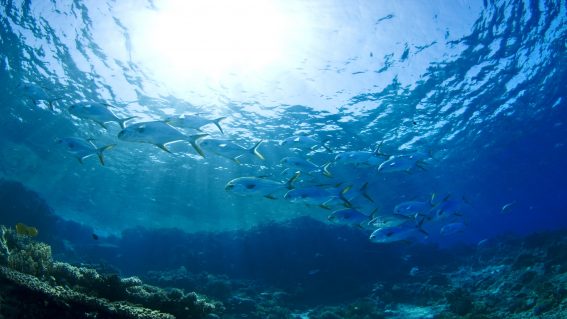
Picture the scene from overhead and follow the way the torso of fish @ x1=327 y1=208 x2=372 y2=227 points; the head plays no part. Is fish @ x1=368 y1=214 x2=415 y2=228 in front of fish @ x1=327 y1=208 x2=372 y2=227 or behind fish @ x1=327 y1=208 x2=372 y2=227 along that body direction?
behind

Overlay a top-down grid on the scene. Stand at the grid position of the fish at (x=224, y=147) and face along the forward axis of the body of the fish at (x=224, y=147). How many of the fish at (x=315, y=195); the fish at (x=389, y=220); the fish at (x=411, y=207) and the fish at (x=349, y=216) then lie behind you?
4

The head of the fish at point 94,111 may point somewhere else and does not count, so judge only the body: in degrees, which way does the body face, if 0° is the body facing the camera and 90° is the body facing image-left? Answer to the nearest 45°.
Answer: approximately 90°

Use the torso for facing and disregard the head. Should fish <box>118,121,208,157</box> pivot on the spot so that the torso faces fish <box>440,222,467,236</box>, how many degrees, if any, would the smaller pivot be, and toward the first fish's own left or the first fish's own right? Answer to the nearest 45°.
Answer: approximately 180°

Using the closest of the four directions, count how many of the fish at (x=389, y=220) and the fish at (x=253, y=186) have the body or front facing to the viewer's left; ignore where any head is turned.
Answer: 2

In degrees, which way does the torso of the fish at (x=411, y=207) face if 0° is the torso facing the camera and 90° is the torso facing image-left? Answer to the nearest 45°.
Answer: approximately 90°

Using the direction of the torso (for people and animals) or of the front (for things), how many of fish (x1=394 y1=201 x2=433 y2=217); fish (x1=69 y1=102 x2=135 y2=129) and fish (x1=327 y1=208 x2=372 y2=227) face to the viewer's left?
3

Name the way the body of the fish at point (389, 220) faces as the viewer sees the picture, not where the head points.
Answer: to the viewer's left

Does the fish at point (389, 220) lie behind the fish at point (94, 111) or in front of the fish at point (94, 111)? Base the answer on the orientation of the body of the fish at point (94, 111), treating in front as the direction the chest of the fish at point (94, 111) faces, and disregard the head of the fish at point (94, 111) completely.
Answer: behind

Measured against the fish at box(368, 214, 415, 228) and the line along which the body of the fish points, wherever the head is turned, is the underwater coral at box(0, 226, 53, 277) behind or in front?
in front

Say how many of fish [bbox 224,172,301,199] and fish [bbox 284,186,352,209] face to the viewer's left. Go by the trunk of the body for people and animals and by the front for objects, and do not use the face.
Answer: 2

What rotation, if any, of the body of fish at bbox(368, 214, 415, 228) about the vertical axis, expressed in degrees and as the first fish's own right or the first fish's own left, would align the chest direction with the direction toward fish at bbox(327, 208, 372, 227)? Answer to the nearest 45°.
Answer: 0° — it already faces it
